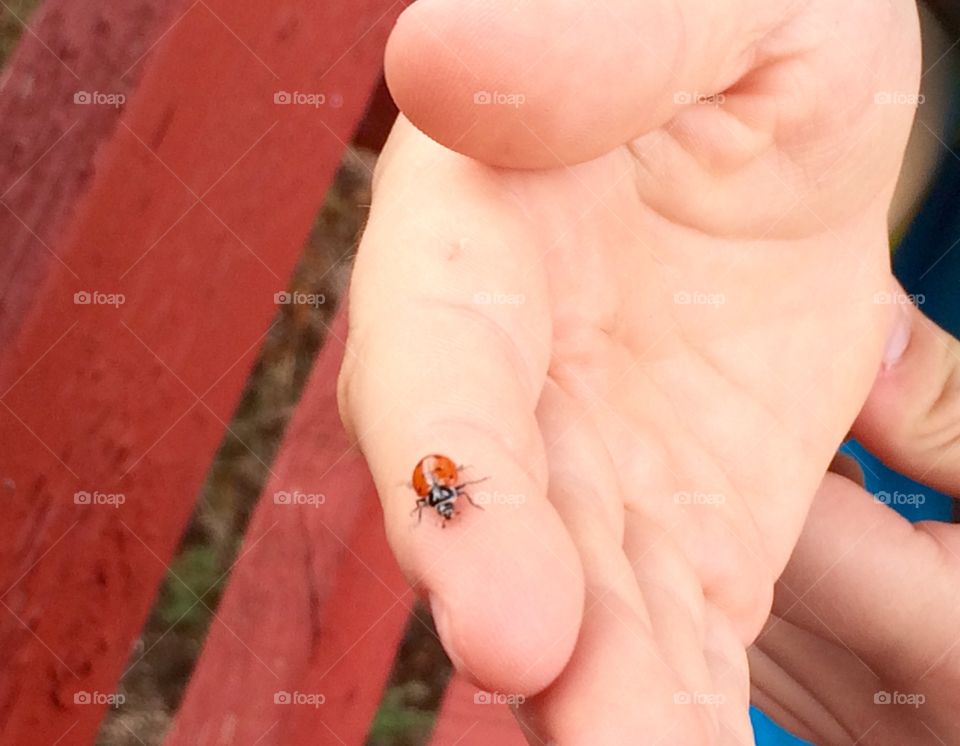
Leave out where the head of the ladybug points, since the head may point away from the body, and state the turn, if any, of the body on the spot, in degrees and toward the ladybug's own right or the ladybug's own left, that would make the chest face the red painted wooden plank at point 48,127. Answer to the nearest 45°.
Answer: approximately 135° to the ladybug's own right

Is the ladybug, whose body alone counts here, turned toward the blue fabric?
no

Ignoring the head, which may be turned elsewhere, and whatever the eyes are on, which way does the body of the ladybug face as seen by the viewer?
toward the camera
